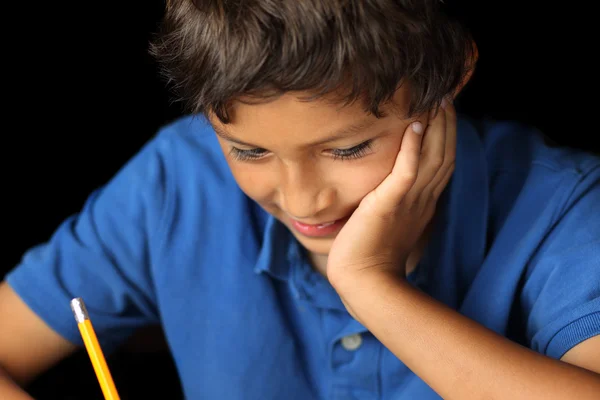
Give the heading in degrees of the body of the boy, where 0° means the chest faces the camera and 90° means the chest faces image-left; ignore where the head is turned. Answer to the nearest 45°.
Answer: approximately 0°
